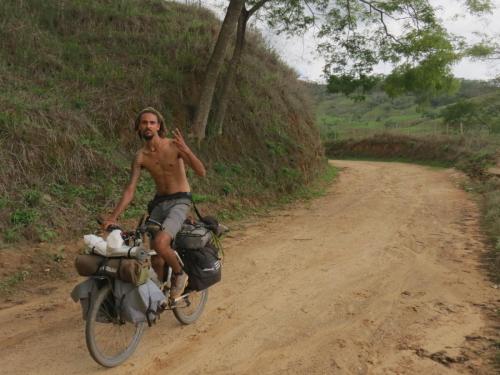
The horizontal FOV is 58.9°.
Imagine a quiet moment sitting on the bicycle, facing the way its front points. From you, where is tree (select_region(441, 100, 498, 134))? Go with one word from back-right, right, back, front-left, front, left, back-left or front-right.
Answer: back

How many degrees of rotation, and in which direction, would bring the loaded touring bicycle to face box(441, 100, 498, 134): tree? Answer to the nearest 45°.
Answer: approximately 180°

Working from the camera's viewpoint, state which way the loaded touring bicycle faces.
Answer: facing the viewer and to the left of the viewer
